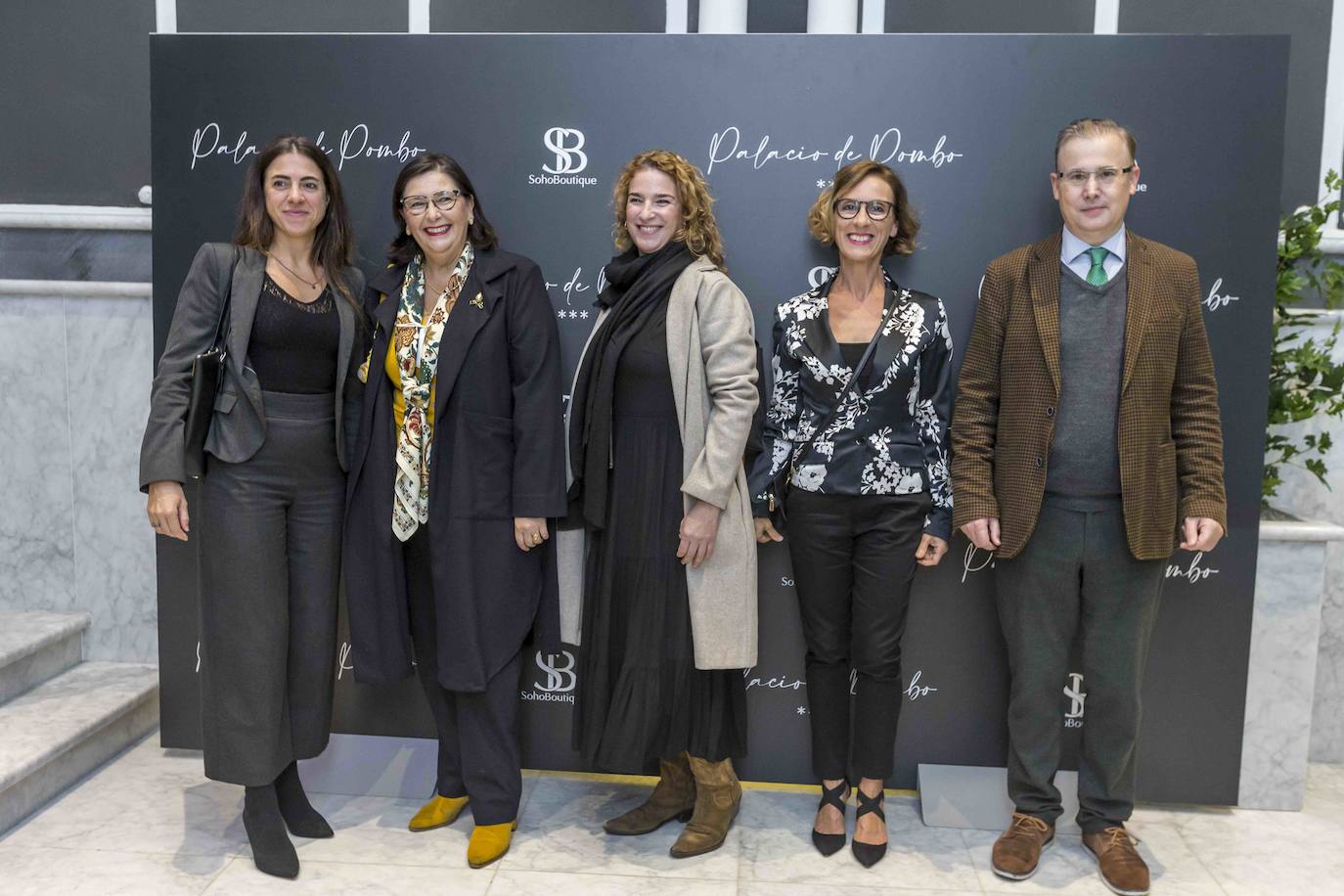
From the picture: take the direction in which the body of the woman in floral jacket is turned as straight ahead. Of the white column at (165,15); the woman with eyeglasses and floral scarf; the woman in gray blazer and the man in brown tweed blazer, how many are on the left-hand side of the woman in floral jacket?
1

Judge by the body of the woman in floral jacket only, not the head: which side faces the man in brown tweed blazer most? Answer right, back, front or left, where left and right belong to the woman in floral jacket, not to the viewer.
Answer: left

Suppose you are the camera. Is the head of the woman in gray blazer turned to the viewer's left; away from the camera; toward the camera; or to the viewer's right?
toward the camera

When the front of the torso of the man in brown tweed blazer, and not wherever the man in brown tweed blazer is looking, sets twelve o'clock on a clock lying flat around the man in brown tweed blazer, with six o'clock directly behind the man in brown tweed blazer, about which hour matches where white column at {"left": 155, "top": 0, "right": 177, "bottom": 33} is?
The white column is roughly at 3 o'clock from the man in brown tweed blazer.

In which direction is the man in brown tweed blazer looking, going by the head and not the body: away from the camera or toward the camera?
toward the camera

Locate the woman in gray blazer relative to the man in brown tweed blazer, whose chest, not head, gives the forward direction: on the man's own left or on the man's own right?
on the man's own right

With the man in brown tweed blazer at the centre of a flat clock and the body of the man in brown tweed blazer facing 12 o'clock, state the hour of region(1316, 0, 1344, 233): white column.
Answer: The white column is roughly at 7 o'clock from the man in brown tweed blazer.

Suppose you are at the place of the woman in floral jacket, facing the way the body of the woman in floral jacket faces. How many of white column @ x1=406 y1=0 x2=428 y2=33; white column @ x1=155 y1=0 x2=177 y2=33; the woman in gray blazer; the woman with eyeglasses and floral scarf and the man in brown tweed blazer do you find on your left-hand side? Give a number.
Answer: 1

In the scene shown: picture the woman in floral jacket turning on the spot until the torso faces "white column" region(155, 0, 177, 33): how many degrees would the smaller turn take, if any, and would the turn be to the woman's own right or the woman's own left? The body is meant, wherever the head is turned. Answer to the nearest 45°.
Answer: approximately 90° to the woman's own right

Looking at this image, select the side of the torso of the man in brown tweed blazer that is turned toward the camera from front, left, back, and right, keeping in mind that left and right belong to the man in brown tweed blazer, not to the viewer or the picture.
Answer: front

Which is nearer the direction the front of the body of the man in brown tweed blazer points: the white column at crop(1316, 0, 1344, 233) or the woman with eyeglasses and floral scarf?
the woman with eyeglasses and floral scarf

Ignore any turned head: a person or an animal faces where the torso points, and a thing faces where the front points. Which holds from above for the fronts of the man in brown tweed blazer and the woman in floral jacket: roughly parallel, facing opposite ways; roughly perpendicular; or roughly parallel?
roughly parallel

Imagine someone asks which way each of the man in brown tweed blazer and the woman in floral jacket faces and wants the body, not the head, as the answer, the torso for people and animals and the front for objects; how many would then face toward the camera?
2

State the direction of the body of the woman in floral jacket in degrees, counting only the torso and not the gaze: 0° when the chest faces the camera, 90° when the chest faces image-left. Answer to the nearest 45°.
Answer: approximately 0°
